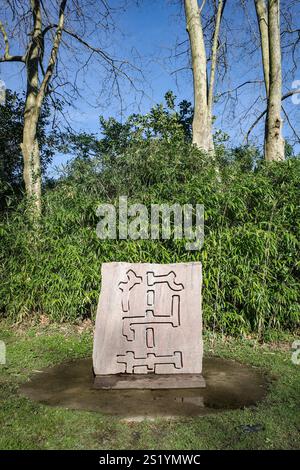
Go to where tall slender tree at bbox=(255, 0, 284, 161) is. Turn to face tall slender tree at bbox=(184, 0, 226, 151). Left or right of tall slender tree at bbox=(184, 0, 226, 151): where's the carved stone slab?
left

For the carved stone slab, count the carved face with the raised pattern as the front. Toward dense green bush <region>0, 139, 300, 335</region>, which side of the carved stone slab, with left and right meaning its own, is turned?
back

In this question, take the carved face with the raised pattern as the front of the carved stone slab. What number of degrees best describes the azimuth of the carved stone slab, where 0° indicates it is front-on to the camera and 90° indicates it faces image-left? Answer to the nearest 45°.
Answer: approximately 0°

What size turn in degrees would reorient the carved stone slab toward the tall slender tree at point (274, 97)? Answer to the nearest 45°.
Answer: approximately 135° to its left
